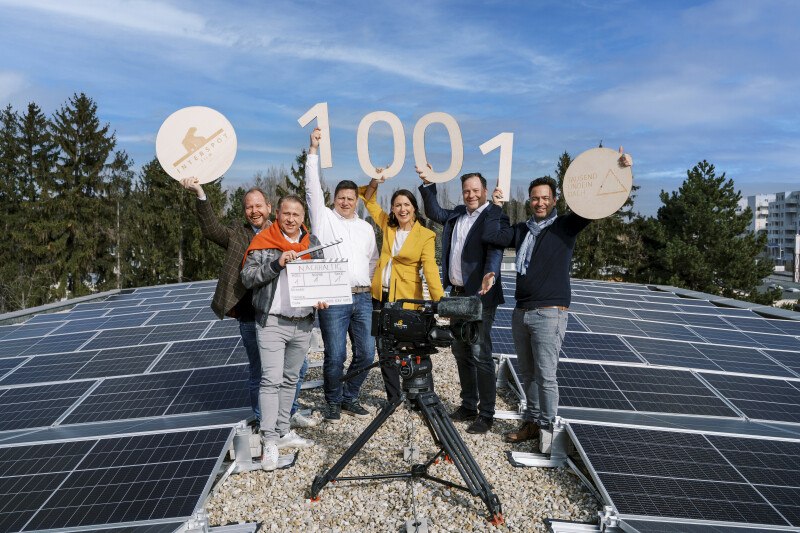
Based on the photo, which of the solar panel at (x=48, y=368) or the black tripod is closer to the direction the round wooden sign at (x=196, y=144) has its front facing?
the black tripod

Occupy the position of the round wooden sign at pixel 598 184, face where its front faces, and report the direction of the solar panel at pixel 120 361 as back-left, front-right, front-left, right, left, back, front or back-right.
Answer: right

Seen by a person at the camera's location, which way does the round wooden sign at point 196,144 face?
facing the viewer

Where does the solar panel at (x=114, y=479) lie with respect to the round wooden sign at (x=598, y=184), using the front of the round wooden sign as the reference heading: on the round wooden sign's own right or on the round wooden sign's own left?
on the round wooden sign's own right

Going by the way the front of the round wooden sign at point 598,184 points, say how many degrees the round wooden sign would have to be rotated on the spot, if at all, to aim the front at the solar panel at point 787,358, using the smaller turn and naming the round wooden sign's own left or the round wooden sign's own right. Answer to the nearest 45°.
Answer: approximately 135° to the round wooden sign's own left
